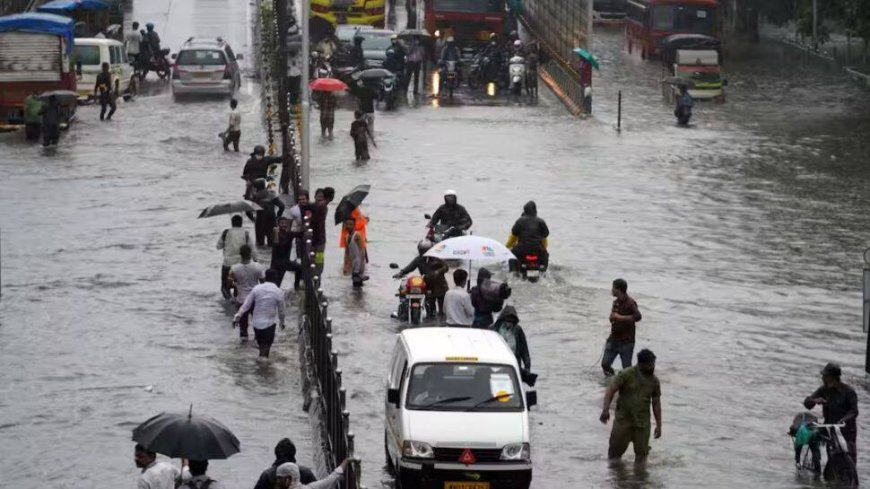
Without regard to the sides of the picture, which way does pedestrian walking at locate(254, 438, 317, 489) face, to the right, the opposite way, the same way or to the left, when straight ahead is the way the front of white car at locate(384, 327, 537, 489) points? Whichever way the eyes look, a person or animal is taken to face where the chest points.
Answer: the opposite way

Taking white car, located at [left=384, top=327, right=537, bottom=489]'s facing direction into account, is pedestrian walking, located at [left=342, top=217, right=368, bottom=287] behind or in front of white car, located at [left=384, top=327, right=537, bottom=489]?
behind

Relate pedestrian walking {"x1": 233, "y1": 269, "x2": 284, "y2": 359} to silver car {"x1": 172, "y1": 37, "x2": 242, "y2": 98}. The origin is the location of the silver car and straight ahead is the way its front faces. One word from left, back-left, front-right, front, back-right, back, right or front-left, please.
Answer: back

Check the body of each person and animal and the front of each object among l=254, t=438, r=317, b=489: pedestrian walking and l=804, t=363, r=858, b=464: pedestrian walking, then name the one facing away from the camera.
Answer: l=254, t=438, r=317, b=489: pedestrian walking

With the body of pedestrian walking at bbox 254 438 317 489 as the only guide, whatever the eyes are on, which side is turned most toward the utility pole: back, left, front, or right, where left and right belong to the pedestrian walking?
front

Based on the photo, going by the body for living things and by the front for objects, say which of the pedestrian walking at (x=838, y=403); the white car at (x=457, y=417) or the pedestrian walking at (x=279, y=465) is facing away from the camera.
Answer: the pedestrian walking at (x=279, y=465)

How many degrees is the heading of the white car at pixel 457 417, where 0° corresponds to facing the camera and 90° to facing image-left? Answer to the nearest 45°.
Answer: approximately 0°

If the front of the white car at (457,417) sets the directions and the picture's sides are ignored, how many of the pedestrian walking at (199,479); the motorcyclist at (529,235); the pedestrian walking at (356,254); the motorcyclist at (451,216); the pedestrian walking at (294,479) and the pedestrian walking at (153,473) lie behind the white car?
3

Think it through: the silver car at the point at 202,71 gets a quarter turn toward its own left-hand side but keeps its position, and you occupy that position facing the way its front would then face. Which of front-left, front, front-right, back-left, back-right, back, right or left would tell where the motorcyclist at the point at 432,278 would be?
left

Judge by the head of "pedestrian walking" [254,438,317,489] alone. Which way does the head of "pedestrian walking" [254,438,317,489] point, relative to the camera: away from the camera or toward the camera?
away from the camera
